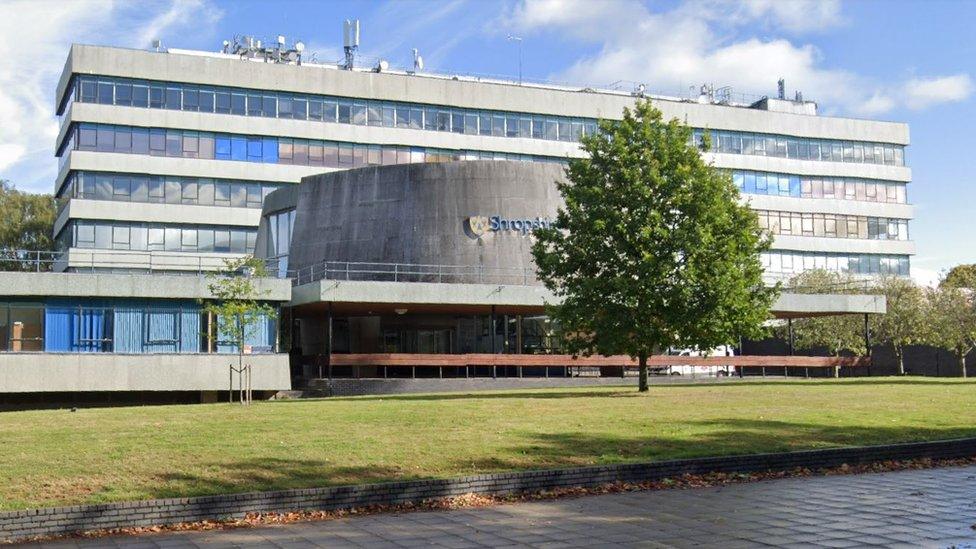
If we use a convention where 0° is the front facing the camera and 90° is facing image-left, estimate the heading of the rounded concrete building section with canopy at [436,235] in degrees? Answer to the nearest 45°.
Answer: approximately 0°

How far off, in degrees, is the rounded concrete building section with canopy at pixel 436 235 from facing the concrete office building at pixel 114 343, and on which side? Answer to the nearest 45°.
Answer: approximately 45° to its right

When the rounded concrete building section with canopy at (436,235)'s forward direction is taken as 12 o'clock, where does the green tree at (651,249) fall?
The green tree is roughly at 11 o'clock from the rounded concrete building section with canopy.

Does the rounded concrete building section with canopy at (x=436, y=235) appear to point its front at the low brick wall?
yes

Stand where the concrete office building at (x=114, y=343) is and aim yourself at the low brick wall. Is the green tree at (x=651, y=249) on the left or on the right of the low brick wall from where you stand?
left

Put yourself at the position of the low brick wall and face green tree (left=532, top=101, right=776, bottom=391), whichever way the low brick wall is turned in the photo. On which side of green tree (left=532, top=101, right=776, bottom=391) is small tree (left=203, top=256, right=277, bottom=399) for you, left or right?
left

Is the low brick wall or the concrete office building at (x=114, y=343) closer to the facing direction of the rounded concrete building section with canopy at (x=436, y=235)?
the low brick wall

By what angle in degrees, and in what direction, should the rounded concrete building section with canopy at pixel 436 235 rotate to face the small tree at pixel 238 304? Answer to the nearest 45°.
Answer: approximately 45° to its right
